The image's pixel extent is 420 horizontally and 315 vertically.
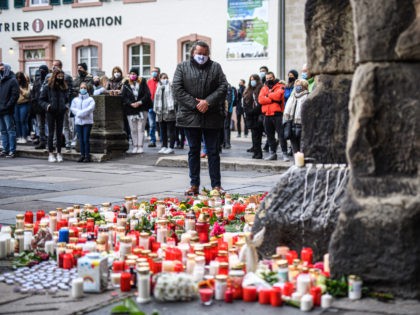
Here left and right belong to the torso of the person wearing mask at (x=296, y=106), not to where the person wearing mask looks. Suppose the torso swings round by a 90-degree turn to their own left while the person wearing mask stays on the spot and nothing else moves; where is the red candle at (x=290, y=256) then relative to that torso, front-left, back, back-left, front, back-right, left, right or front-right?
front-right

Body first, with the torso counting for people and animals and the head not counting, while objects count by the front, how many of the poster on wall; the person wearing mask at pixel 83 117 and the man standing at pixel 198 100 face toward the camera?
3

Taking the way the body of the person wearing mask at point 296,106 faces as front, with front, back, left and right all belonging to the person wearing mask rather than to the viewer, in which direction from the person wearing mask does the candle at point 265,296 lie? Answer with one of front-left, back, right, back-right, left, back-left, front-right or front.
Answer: front-left

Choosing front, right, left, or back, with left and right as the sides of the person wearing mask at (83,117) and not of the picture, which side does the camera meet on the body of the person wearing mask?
front

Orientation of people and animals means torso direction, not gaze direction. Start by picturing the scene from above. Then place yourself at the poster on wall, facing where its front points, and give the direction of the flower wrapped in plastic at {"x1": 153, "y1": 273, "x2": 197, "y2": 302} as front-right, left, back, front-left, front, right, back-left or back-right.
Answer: front

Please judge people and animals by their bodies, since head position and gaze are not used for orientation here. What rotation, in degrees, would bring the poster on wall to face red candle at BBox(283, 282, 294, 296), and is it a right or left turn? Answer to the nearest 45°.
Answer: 0° — it already faces it

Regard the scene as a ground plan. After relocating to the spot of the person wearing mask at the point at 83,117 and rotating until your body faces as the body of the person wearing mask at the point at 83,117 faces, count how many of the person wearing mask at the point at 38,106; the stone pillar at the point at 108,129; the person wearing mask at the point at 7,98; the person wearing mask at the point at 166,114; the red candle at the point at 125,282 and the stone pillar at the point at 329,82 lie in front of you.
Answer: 2

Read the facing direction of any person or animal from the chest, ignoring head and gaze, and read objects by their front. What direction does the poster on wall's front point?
toward the camera

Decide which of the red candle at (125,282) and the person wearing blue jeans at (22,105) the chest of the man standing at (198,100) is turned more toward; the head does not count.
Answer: the red candle

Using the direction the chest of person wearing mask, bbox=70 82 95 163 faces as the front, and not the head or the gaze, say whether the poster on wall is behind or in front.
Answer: behind

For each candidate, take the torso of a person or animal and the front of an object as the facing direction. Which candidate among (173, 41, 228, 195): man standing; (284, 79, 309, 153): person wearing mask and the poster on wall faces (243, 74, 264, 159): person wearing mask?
the poster on wall

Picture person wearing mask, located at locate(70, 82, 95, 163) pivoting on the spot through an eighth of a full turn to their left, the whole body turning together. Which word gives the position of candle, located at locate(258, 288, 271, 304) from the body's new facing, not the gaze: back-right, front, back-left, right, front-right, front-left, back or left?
front-right

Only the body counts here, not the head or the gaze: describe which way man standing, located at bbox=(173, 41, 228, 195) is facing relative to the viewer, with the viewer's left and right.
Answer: facing the viewer

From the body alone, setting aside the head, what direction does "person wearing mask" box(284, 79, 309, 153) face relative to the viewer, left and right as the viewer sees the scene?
facing the viewer and to the left of the viewer

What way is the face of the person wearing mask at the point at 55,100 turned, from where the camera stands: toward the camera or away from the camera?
toward the camera

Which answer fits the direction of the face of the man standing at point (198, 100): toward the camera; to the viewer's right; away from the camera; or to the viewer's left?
toward the camera

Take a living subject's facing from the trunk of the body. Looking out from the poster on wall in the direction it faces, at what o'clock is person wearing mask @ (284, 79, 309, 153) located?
The person wearing mask is roughly at 12 o'clock from the poster on wall.
